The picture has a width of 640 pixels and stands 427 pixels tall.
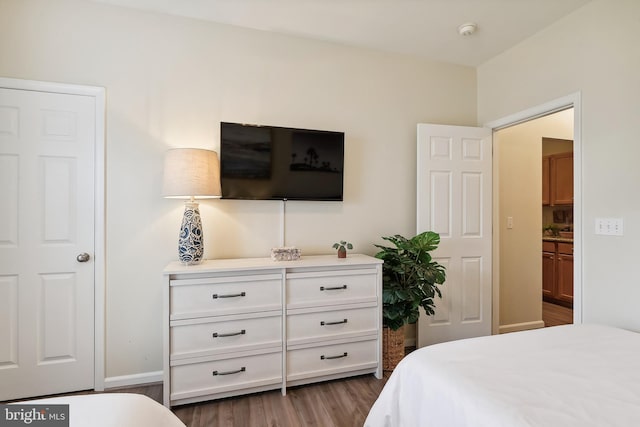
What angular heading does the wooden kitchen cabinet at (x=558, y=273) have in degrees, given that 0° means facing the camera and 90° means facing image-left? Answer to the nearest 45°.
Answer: approximately 45°
